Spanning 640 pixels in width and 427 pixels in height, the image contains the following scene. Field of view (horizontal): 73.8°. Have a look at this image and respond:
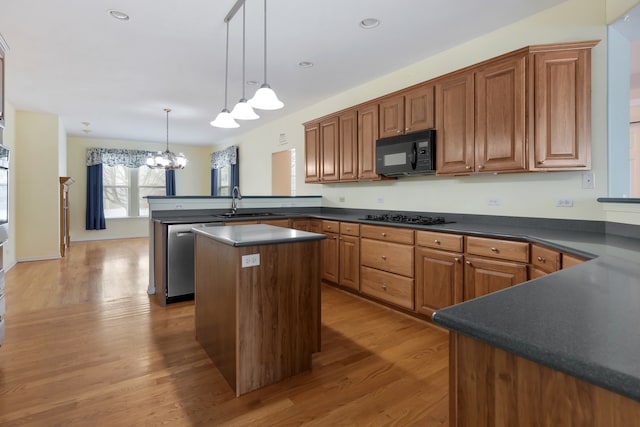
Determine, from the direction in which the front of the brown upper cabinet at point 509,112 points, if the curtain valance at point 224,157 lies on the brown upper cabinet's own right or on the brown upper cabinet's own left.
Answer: on the brown upper cabinet's own right

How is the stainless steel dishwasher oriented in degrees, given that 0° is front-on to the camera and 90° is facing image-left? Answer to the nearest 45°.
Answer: approximately 0°

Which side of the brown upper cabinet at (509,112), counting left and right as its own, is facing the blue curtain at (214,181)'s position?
right

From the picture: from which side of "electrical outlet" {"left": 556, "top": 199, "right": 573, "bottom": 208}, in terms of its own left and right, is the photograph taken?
front

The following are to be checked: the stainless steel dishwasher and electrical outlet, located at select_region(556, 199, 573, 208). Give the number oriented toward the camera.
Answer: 2

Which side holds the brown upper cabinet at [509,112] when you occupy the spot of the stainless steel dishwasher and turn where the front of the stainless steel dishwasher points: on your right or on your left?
on your left

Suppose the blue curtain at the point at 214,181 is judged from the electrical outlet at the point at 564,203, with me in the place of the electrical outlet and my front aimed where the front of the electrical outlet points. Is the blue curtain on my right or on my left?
on my right

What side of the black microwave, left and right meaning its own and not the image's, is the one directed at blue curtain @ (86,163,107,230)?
right

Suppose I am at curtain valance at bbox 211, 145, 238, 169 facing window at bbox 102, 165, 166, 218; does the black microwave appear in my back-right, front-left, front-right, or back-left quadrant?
back-left
